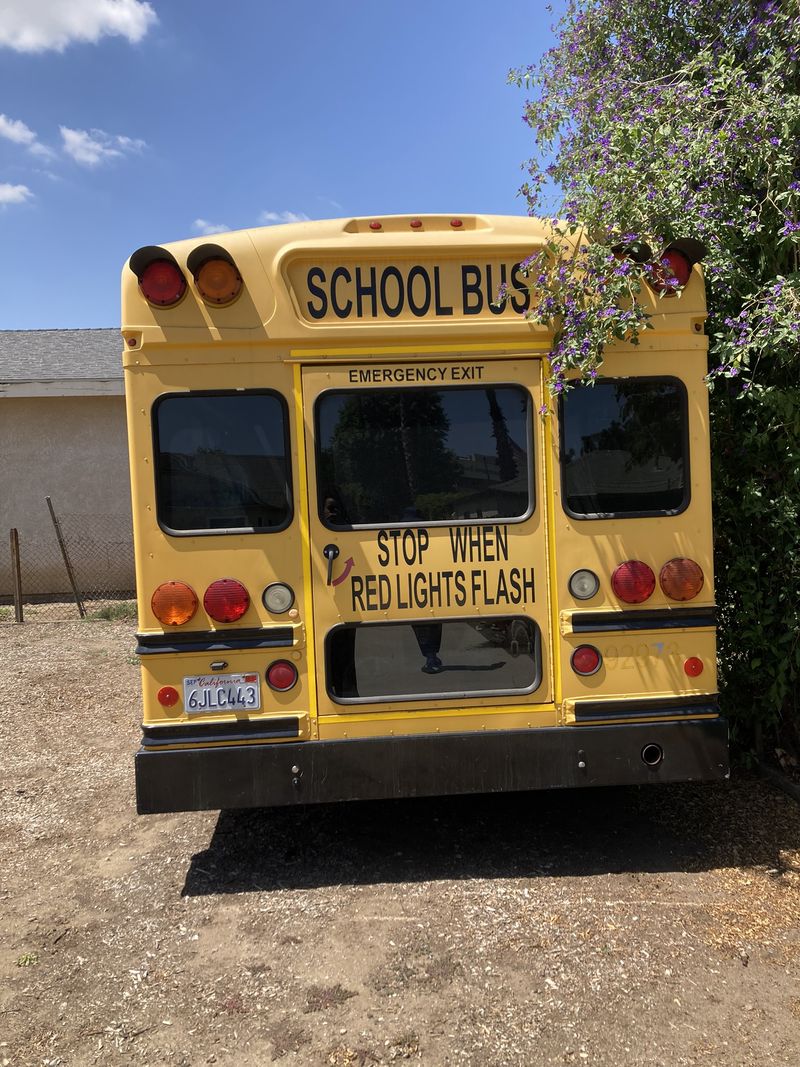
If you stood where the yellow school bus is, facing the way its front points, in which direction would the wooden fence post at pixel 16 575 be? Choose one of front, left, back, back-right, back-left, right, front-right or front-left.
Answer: front-left

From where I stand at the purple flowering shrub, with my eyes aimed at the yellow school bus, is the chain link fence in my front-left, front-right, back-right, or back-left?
front-right

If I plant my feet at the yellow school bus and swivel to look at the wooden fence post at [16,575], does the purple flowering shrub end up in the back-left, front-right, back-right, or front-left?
back-right

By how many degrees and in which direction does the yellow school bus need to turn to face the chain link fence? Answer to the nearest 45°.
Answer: approximately 45° to its left

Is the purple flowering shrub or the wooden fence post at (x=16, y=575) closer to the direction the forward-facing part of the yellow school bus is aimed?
the wooden fence post

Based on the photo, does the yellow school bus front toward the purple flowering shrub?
no

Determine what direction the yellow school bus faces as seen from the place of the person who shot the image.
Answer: facing away from the viewer

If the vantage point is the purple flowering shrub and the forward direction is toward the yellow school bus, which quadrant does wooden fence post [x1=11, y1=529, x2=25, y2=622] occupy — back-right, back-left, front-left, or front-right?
front-right
